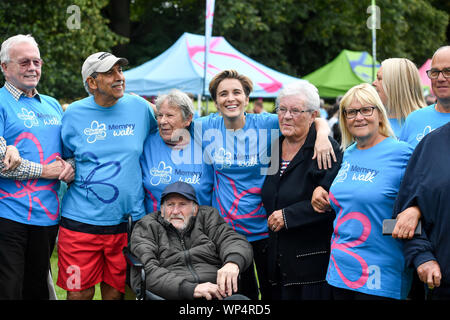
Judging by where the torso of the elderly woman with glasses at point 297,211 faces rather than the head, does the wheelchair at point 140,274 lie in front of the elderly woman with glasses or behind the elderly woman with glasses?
in front

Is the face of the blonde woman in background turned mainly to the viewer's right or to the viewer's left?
to the viewer's left

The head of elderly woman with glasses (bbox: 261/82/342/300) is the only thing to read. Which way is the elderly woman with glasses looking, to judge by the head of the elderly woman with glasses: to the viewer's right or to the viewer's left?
to the viewer's left

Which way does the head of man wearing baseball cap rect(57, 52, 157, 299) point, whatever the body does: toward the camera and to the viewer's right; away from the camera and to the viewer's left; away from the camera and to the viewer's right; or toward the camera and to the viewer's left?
toward the camera and to the viewer's right

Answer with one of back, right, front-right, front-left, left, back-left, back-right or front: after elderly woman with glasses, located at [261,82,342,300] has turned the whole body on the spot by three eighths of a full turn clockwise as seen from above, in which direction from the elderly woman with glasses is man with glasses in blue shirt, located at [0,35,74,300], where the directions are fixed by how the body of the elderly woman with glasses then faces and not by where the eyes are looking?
left

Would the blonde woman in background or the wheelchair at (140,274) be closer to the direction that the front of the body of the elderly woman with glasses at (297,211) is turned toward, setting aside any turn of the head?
the wheelchair

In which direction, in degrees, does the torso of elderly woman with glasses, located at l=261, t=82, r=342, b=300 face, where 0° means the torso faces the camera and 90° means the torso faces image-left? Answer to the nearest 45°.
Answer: approximately 45°

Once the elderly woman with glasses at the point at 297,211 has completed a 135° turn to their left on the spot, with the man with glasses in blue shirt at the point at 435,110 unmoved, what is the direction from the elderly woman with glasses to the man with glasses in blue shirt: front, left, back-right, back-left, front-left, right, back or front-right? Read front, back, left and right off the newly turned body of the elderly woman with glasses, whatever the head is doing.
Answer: front

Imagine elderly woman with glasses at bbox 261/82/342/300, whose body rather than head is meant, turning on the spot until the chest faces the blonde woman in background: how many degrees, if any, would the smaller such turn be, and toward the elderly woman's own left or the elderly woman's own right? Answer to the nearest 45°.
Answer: approximately 180°

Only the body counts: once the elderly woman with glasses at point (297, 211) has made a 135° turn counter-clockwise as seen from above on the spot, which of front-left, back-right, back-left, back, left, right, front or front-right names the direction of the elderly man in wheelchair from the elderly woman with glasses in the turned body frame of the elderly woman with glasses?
back
